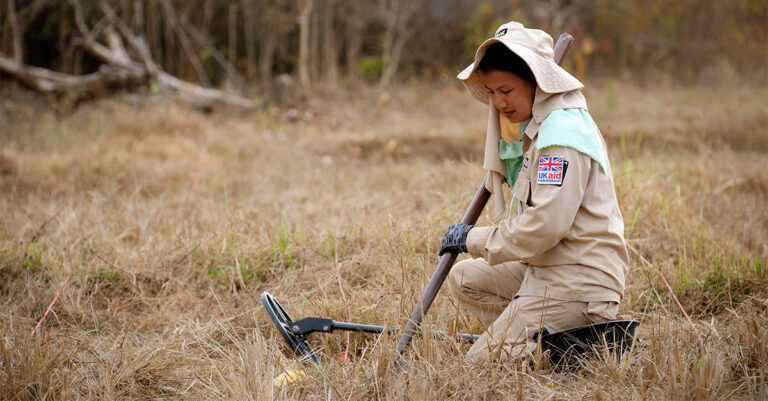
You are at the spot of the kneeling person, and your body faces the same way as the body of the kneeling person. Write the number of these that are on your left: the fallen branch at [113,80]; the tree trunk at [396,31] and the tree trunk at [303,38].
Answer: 0

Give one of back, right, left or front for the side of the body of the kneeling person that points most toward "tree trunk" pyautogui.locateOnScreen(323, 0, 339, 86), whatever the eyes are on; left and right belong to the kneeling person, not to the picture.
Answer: right

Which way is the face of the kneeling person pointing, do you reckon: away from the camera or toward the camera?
toward the camera

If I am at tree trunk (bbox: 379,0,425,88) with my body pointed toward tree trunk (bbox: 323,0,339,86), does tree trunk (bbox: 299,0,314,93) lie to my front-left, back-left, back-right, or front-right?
front-left

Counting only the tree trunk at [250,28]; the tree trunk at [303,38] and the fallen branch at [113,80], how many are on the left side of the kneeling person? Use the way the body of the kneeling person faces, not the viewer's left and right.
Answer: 0

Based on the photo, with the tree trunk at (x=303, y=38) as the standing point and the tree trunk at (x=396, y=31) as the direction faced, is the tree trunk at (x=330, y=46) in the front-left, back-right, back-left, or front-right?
front-left

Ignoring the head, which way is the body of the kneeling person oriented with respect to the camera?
to the viewer's left

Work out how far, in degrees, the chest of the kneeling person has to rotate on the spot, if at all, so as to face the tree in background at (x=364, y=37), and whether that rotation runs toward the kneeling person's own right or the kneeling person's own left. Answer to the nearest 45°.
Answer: approximately 90° to the kneeling person's own right
